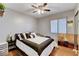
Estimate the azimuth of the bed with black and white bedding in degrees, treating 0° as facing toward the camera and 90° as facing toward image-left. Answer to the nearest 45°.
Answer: approximately 315°
